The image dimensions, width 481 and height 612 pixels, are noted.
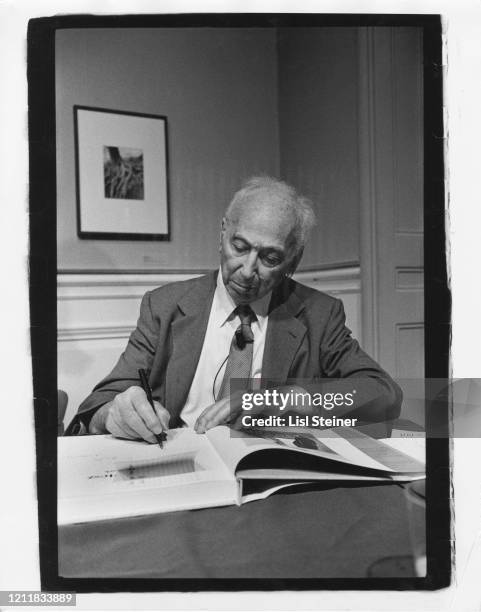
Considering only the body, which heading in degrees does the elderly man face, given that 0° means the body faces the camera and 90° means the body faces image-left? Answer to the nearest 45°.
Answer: approximately 0°
